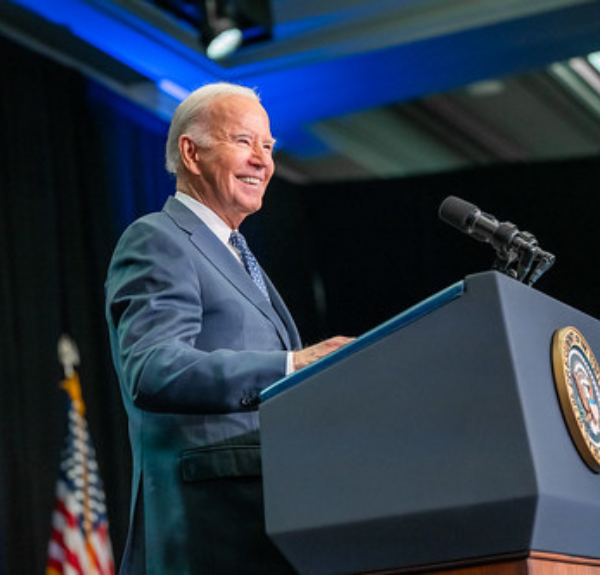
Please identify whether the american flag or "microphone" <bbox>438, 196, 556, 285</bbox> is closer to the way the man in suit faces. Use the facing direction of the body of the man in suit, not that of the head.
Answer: the microphone

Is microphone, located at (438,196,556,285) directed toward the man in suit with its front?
yes

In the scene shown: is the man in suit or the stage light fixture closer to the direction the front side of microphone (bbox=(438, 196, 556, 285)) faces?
the man in suit

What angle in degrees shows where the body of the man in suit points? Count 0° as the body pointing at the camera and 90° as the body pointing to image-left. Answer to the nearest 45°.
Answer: approximately 315°

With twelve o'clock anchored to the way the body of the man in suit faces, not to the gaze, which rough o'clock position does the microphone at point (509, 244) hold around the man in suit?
The microphone is roughly at 11 o'clock from the man in suit.

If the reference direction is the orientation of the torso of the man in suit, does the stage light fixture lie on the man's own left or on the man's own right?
on the man's own left

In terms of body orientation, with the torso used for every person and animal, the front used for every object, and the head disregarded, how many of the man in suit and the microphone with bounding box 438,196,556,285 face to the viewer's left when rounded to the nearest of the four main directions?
1

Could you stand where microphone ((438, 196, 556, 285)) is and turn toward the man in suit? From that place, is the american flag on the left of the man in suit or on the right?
right

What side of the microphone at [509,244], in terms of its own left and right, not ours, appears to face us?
left

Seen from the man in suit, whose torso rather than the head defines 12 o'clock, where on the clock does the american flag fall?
The american flag is roughly at 7 o'clock from the man in suit.
